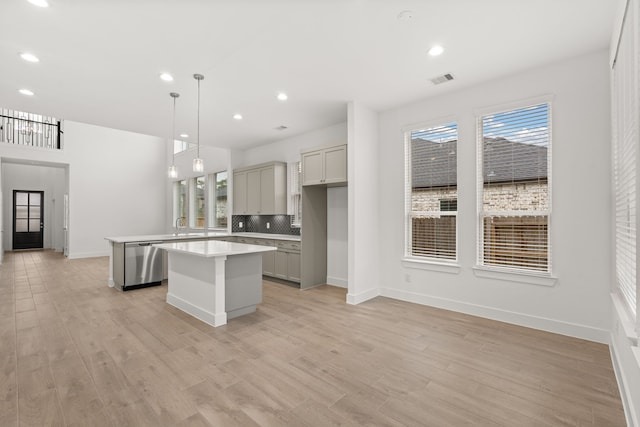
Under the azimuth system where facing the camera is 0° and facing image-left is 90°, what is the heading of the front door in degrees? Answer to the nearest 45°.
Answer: approximately 0°

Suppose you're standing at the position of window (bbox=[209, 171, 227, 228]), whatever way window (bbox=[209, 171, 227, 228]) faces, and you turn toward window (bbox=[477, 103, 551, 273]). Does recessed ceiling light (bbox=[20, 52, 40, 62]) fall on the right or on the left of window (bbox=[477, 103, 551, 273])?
right

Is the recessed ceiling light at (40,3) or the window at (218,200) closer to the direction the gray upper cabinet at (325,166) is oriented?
the recessed ceiling light

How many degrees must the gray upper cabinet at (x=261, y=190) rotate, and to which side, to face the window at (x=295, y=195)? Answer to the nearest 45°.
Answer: approximately 90° to its left

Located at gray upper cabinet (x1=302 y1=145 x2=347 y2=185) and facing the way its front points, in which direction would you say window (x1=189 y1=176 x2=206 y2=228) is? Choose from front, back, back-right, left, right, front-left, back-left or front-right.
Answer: right

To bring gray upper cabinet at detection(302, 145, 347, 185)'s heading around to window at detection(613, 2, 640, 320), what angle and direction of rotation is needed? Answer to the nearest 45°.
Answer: approximately 90° to its left

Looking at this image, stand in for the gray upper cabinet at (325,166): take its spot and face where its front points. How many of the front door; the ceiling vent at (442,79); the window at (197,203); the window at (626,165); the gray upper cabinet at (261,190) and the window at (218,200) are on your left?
2

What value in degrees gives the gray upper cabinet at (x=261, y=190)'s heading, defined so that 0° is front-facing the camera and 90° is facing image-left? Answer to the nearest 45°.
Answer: approximately 45°
